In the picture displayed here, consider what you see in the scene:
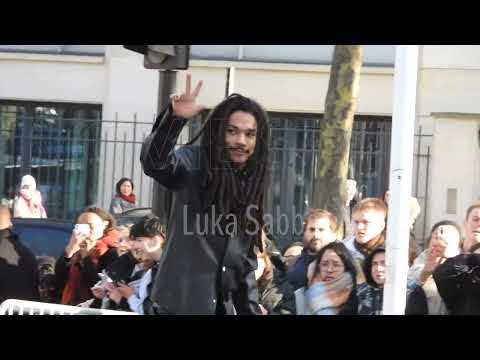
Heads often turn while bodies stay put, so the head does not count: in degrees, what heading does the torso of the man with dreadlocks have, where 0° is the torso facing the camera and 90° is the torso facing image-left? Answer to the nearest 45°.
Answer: approximately 315°

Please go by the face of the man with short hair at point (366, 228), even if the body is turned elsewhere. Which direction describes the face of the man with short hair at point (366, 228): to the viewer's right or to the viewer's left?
to the viewer's left

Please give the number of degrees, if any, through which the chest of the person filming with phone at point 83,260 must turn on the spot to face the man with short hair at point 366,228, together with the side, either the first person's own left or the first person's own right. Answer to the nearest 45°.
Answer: approximately 135° to the first person's own left

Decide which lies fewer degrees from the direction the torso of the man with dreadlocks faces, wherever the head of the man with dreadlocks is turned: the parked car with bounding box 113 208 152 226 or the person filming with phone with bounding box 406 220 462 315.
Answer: the person filming with phone

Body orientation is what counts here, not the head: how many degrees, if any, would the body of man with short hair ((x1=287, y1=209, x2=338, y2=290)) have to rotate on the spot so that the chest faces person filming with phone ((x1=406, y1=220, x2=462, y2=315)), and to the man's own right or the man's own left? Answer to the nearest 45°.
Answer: approximately 135° to the man's own left

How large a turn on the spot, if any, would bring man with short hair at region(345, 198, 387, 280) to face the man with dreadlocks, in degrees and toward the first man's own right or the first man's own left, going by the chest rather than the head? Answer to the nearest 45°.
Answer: approximately 45° to the first man's own right

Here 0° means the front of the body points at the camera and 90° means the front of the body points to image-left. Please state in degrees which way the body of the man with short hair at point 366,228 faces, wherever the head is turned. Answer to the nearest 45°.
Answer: approximately 45°
